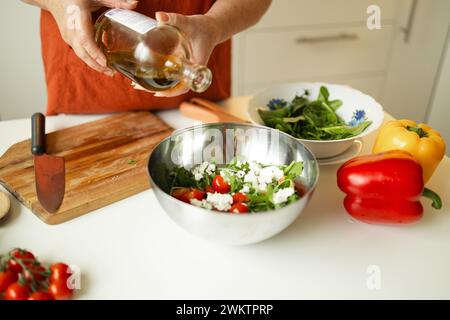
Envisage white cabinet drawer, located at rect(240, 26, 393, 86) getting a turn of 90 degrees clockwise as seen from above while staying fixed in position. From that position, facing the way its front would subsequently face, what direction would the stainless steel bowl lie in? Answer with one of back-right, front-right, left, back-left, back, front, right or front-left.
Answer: left

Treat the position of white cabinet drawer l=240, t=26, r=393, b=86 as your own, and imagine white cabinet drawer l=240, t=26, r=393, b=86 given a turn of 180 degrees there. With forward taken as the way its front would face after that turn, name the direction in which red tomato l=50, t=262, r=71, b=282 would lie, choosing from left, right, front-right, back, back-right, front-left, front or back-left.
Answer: back

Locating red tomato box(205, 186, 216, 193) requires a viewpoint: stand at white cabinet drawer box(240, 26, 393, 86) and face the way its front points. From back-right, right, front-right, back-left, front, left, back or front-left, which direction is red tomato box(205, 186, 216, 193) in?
front

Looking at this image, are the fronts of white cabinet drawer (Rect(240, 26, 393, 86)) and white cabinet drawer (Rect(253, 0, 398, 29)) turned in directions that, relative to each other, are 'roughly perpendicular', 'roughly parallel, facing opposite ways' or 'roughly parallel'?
roughly parallel

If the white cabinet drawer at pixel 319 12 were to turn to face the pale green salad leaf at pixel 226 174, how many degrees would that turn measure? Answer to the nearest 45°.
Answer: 0° — it already faces it

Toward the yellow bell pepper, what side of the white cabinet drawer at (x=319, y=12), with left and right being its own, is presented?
front

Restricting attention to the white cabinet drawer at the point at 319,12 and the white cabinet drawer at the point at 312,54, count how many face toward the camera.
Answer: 2

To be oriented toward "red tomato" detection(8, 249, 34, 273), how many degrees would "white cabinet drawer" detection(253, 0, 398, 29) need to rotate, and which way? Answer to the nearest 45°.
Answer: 0° — it already faces it

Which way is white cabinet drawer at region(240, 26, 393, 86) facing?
toward the camera

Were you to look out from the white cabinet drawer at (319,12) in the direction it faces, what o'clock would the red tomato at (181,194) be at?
The red tomato is roughly at 12 o'clock from the white cabinet drawer.

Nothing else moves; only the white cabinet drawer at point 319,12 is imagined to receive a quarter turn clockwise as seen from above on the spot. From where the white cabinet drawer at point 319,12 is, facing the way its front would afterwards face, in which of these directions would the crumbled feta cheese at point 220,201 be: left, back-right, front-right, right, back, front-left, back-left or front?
left

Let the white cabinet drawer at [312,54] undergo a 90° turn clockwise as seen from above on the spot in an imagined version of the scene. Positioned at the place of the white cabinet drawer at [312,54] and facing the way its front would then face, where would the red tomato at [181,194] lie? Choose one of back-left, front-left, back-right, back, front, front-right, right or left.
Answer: left

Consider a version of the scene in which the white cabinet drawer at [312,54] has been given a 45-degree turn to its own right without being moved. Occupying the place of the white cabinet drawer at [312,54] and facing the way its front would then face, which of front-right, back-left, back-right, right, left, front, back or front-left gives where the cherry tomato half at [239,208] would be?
front-left

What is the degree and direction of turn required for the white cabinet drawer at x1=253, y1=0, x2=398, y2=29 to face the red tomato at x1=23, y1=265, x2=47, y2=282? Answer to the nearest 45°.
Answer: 0° — it already faces it

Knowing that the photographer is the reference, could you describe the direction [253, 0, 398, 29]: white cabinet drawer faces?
facing the viewer

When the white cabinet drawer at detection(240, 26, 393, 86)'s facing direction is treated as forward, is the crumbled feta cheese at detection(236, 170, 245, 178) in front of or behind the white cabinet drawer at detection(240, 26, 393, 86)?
in front

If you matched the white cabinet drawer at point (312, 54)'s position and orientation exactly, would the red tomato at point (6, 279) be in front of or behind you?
in front

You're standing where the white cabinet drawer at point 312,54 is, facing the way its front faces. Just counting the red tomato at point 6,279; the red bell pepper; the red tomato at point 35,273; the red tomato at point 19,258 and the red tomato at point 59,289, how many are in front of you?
5
